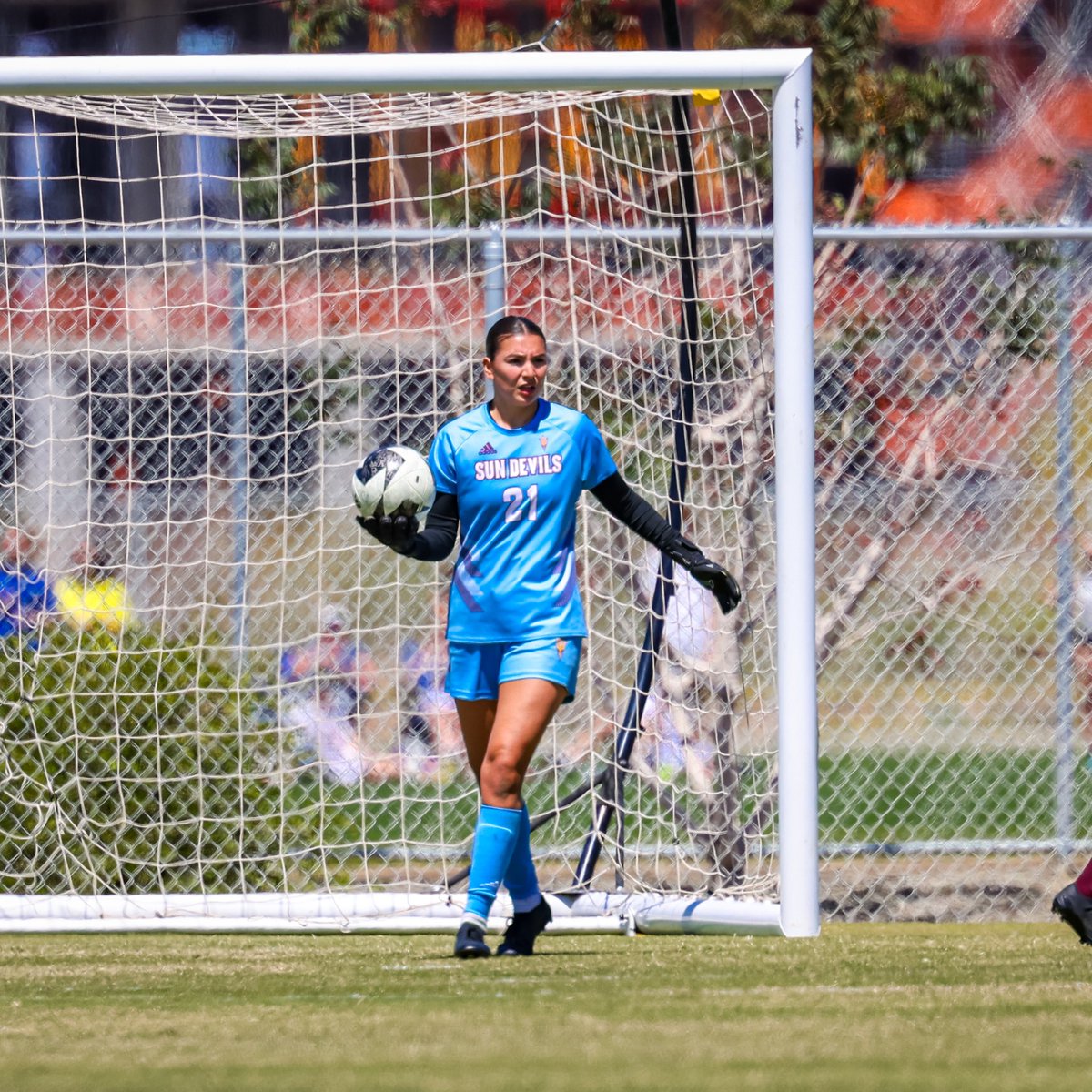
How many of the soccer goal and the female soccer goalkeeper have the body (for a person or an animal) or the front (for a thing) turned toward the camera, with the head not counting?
2

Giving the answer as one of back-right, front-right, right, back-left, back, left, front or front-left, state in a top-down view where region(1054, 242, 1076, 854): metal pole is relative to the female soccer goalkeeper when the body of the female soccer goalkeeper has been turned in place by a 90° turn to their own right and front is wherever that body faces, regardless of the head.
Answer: back-right

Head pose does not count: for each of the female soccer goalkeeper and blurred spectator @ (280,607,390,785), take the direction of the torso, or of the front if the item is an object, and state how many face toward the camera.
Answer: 2

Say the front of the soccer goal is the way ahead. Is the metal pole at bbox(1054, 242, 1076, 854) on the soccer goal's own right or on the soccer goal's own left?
on the soccer goal's own left

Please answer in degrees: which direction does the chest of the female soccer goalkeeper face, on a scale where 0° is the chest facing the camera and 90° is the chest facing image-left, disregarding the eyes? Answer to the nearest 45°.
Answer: approximately 0°

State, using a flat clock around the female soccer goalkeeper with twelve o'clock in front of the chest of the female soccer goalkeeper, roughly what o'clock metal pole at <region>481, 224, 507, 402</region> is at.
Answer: The metal pole is roughly at 6 o'clock from the female soccer goalkeeper.
